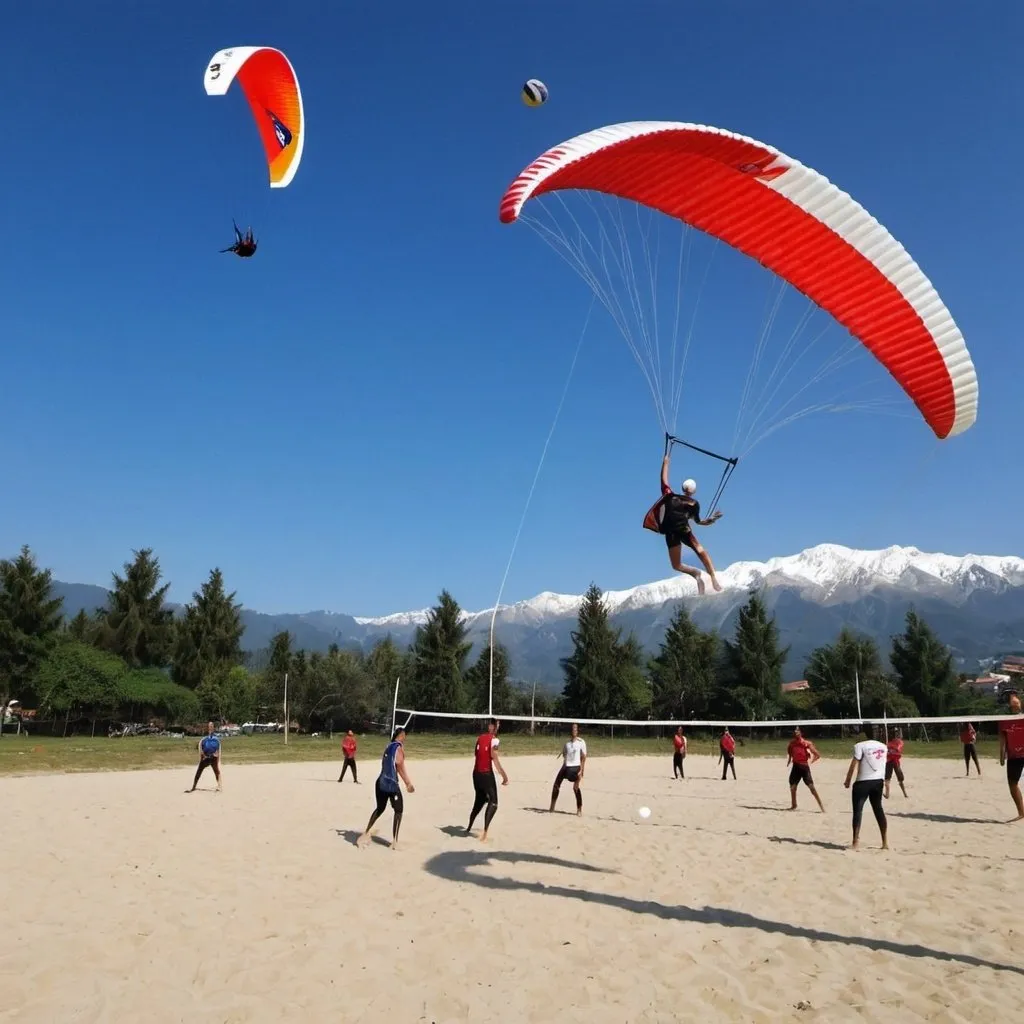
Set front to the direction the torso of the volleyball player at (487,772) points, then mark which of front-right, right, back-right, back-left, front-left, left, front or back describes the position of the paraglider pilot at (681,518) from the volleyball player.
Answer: right

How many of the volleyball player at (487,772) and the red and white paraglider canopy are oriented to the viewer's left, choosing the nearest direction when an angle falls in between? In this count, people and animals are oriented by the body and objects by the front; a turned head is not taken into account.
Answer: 0

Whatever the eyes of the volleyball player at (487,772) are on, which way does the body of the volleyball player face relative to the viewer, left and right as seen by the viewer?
facing away from the viewer and to the right of the viewer

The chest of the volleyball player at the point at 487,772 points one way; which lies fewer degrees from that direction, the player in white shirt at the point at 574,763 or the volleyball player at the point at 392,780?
the player in white shirt
